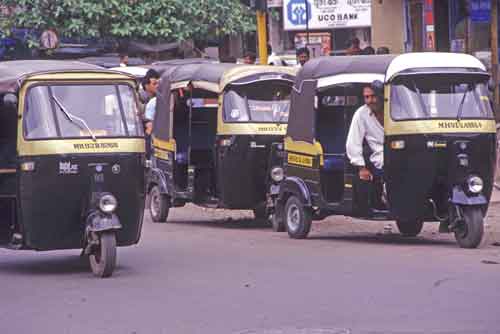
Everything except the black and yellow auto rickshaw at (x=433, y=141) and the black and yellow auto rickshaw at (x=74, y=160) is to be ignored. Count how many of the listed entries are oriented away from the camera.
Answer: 0

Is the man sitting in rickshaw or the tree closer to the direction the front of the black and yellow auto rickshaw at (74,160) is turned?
the man sitting in rickshaw

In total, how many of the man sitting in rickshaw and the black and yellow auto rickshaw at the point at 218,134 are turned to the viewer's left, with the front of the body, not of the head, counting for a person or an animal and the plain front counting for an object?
0

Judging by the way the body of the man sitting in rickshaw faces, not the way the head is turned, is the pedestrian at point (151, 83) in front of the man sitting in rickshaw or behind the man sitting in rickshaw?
behind

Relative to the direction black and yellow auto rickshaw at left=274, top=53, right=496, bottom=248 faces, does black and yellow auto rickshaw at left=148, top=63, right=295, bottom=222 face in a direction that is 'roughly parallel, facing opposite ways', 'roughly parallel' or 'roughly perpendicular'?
roughly parallel

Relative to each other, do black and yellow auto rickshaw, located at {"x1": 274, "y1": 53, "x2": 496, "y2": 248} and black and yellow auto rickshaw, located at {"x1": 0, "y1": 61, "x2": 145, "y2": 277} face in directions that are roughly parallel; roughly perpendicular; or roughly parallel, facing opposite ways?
roughly parallel

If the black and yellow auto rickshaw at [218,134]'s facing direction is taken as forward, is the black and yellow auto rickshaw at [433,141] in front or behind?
in front

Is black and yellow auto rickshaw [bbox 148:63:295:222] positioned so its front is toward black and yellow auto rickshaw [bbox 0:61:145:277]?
no

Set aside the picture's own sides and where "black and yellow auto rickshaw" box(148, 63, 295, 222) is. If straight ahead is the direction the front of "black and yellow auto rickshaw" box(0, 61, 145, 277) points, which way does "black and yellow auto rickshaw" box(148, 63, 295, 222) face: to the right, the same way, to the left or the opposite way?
the same way

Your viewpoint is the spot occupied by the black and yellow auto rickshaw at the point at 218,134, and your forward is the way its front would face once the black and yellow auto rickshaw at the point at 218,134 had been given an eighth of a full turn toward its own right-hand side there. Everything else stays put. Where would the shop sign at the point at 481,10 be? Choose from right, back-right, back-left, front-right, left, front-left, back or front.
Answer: back-left

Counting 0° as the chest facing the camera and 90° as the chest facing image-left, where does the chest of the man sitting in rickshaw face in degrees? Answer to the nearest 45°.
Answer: approximately 315°

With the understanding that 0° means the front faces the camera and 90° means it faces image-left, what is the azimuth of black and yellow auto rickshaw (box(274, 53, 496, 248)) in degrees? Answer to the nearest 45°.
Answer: approximately 315°

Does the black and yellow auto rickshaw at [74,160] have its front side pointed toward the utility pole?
no

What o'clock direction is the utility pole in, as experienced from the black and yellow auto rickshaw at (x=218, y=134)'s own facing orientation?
The utility pole is roughly at 8 o'clock from the black and yellow auto rickshaw.

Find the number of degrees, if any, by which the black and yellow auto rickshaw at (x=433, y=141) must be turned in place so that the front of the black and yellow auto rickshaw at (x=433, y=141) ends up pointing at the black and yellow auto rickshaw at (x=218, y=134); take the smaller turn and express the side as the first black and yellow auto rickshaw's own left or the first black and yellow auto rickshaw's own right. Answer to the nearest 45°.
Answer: approximately 180°

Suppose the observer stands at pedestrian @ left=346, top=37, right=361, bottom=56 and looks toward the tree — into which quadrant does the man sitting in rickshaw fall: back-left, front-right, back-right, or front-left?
back-left

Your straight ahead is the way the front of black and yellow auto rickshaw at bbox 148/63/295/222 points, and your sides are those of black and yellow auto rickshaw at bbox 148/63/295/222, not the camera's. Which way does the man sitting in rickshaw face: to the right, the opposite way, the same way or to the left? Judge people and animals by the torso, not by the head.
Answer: the same way

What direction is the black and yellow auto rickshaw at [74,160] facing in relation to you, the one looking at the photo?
facing the viewer and to the right of the viewer
